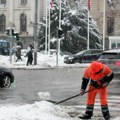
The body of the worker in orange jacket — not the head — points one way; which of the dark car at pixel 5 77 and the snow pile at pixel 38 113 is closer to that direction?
the snow pile
